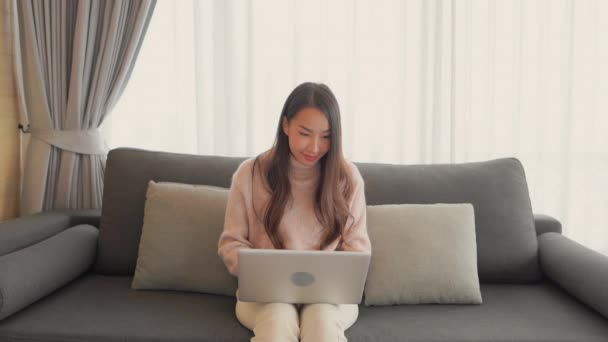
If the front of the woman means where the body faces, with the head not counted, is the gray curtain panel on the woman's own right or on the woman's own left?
on the woman's own right

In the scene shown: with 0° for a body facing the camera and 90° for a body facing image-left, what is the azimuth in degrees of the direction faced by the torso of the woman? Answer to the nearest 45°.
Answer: approximately 0°

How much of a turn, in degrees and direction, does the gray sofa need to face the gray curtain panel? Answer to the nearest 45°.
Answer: approximately 135° to its right

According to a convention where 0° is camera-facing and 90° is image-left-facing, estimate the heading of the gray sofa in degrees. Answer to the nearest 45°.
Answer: approximately 0°
